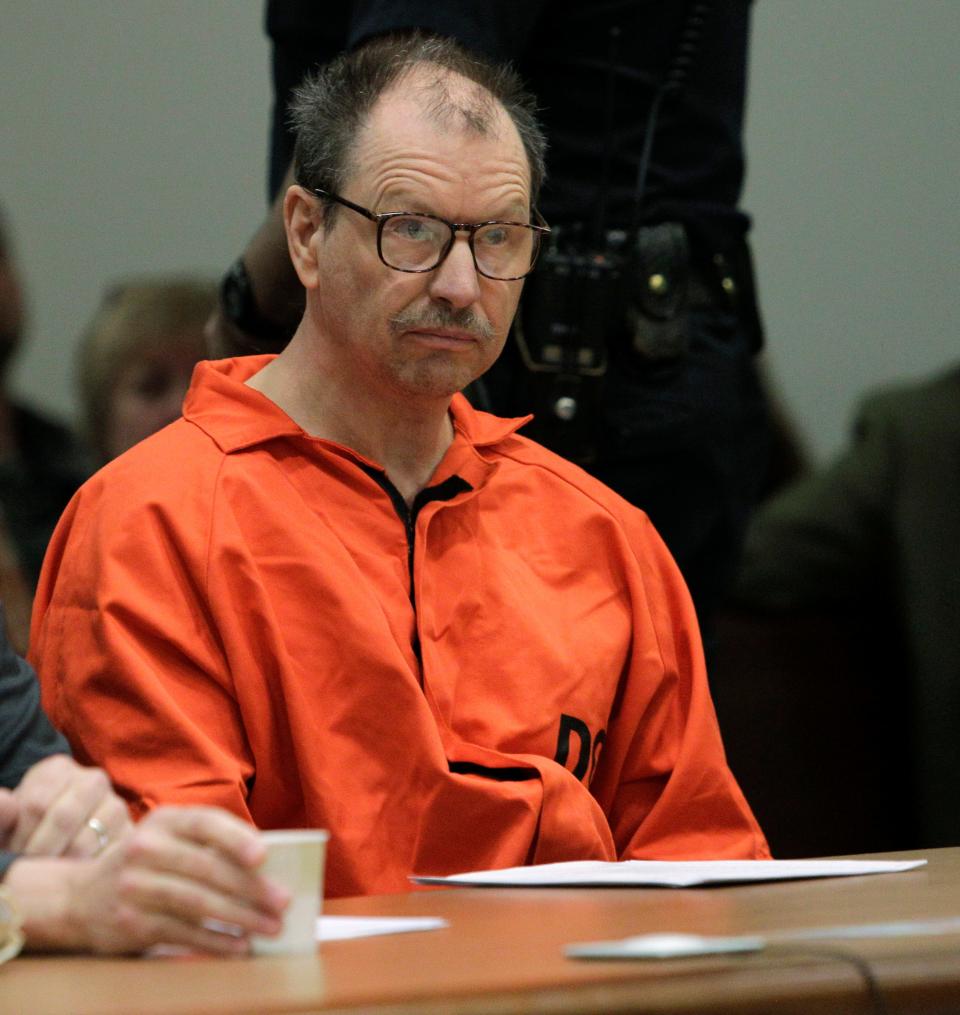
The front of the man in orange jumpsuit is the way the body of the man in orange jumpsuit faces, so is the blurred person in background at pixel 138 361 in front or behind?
behind

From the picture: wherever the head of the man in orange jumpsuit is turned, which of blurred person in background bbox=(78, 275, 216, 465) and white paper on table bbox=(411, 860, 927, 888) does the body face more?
the white paper on table

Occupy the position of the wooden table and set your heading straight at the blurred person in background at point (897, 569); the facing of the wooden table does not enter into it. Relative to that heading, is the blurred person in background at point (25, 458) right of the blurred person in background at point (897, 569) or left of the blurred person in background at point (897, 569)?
left

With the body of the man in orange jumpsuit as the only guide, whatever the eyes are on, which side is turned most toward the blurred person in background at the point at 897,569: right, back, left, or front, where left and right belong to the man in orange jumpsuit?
left

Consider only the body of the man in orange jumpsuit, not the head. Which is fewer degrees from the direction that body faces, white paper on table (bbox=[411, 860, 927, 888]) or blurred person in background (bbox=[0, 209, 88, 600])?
the white paper on table

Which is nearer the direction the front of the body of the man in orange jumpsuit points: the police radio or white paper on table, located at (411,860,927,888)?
the white paper on table

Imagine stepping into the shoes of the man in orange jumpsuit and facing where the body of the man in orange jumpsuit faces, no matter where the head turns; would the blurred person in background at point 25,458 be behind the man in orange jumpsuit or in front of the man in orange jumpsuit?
behind

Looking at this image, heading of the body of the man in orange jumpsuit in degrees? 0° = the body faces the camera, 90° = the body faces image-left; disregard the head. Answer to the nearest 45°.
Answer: approximately 315°

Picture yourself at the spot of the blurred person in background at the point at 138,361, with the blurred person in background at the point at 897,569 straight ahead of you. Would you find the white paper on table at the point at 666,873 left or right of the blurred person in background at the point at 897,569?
right
